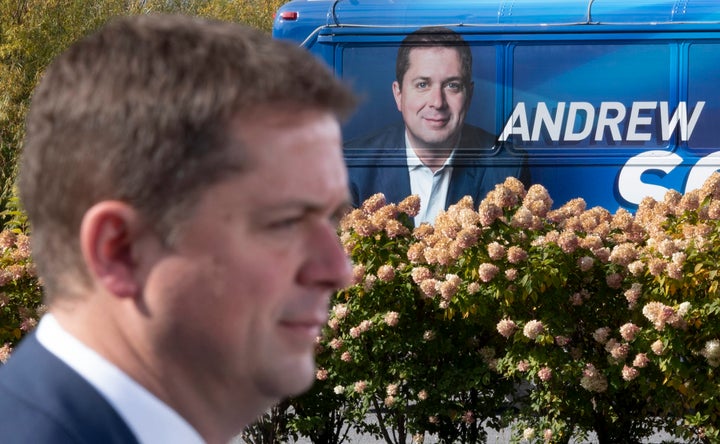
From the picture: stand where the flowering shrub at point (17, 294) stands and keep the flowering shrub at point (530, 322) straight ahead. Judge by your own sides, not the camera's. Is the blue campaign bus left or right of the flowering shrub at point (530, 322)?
left

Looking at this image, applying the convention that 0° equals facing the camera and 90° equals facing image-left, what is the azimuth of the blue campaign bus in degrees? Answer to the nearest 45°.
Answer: approximately 270°

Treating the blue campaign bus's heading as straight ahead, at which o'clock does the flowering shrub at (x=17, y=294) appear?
The flowering shrub is roughly at 4 o'clock from the blue campaign bus.

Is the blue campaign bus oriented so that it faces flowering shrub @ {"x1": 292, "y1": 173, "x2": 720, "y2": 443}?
no
